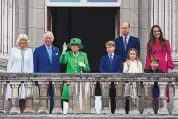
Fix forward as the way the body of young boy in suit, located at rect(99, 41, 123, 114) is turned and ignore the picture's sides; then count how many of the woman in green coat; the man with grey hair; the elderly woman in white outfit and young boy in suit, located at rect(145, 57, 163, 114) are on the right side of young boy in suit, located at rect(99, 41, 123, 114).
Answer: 3

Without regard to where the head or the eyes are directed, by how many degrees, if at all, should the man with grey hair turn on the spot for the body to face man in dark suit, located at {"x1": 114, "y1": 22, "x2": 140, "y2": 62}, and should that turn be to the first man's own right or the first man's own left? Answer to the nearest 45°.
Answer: approximately 90° to the first man's own left
